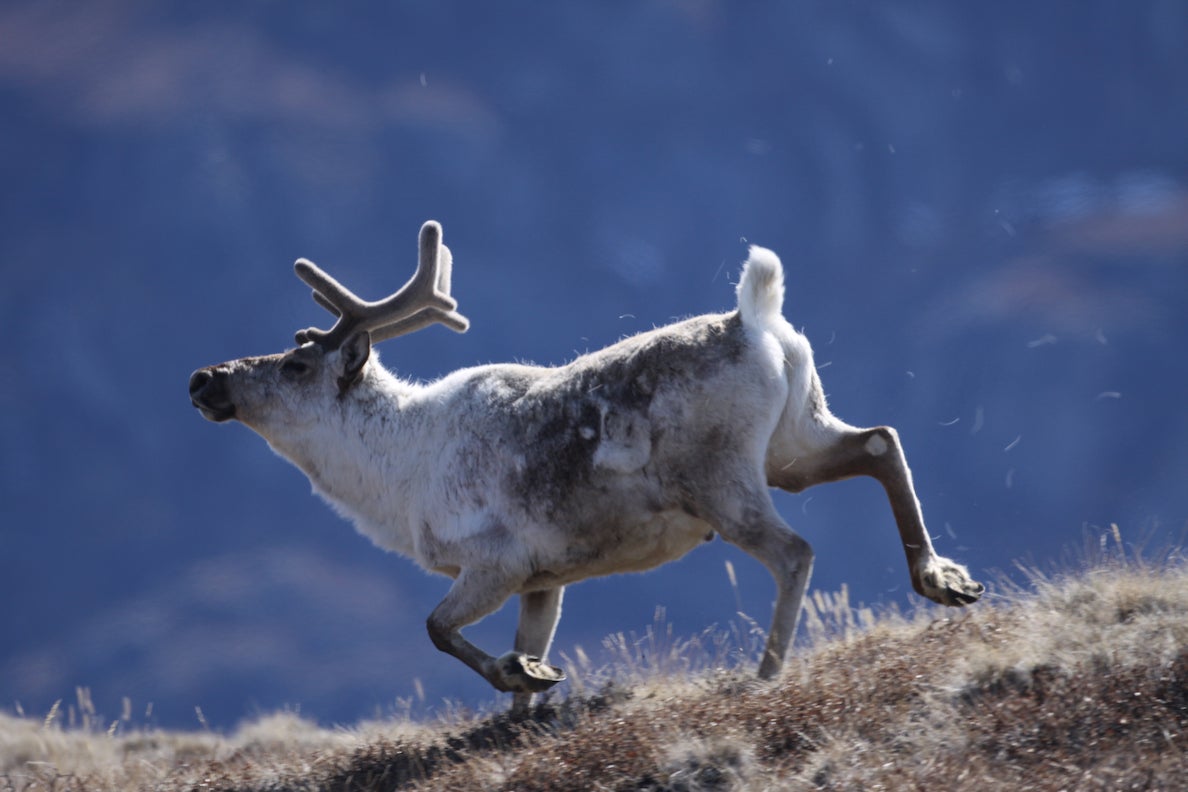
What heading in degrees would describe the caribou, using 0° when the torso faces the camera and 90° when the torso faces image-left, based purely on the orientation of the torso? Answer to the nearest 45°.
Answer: approximately 90°
